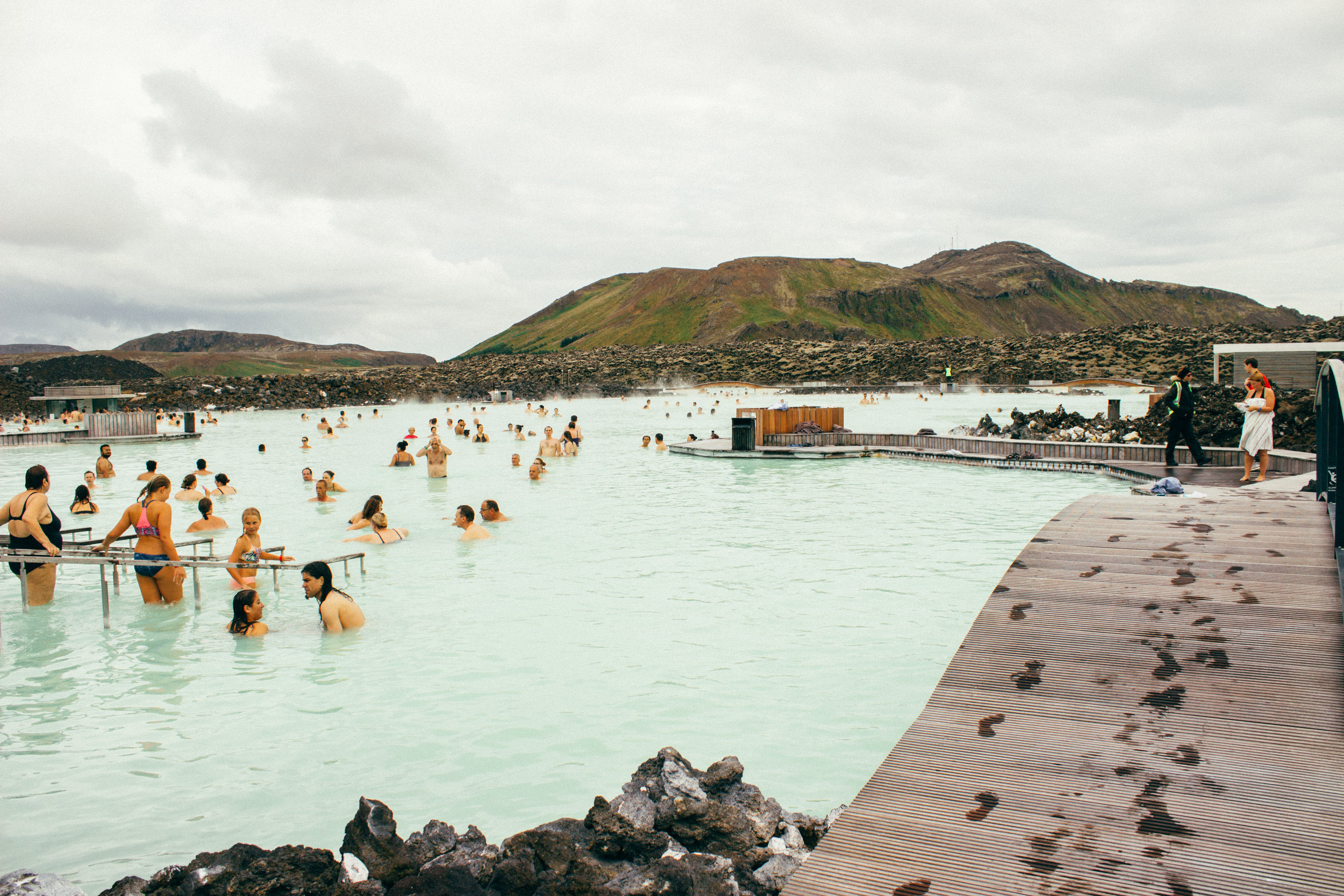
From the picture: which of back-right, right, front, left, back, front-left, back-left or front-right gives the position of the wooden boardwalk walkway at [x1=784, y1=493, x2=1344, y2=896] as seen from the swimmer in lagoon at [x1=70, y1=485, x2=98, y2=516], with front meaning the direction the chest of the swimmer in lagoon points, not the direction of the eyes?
back

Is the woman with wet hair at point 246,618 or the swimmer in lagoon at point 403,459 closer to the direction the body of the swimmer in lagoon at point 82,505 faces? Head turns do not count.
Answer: the swimmer in lagoon

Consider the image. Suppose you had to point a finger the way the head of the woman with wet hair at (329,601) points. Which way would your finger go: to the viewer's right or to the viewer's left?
to the viewer's left

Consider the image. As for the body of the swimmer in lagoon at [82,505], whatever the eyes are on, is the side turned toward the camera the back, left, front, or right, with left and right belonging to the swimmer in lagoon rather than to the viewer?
back

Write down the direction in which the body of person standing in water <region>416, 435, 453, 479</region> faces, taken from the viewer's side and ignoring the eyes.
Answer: toward the camera

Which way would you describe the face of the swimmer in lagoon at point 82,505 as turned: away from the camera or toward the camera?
away from the camera

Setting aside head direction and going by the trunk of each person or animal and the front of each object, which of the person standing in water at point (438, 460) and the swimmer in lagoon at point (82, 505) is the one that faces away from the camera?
the swimmer in lagoon

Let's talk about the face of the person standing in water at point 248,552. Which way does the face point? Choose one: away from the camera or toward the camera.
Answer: toward the camera

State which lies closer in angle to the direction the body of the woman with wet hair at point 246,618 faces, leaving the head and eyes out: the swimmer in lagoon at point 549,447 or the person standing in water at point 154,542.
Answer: the swimmer in lagoon

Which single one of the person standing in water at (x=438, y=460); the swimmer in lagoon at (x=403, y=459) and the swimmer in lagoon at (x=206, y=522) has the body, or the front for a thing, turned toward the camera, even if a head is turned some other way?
the person standing in water

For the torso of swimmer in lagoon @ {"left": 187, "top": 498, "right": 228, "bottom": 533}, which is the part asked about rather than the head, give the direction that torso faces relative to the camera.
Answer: away from the camera

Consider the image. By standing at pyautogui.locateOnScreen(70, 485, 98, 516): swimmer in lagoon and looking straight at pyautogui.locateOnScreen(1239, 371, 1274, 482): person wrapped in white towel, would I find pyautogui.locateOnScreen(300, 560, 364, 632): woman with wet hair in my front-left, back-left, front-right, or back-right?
front-right

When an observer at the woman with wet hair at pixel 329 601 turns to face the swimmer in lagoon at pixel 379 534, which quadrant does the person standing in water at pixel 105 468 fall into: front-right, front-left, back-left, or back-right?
front-left

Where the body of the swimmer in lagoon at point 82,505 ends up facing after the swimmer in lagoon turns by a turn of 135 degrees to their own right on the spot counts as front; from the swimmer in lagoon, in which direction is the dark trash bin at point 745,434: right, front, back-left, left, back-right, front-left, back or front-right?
front-left
